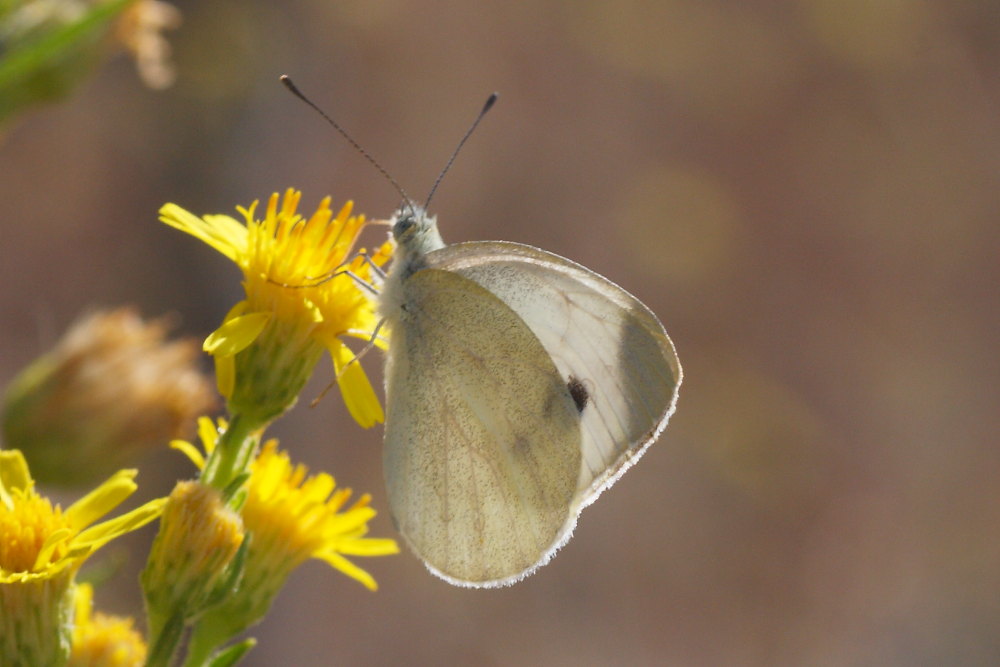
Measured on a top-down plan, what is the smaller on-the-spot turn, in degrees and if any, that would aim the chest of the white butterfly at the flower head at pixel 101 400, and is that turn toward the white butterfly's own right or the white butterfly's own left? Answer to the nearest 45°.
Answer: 0° — it already faces it

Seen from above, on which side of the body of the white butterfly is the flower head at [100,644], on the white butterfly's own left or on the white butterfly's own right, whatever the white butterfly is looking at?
on the white butterfly's own left

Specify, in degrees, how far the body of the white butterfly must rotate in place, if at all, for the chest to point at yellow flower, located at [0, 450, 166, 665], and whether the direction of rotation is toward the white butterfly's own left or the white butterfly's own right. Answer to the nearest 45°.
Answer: approximately 45° to the white butterfly's own left

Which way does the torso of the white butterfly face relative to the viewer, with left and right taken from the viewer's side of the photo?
facing to the left of the viewer

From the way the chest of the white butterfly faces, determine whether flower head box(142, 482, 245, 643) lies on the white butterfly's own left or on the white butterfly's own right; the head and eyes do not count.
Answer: on the white butterfly's own left
